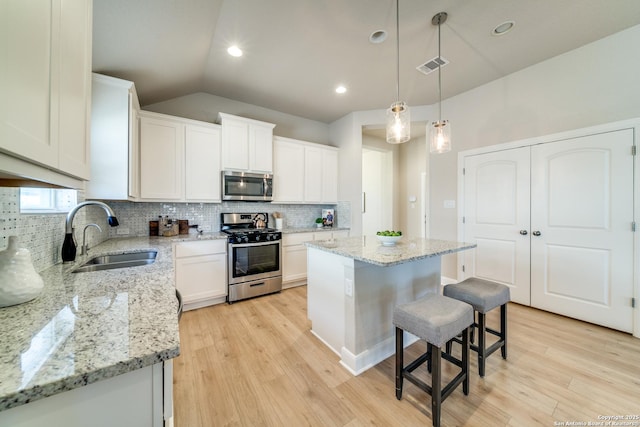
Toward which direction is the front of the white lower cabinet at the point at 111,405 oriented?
to the viewer's right

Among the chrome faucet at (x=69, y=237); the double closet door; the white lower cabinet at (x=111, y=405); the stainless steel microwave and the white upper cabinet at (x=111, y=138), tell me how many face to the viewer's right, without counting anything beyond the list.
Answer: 3

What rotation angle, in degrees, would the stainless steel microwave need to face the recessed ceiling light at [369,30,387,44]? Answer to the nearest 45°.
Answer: approximately 45° to its left

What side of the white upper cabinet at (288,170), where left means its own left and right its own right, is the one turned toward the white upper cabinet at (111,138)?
right

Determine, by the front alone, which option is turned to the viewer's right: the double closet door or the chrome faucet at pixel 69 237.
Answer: the chrome faucet

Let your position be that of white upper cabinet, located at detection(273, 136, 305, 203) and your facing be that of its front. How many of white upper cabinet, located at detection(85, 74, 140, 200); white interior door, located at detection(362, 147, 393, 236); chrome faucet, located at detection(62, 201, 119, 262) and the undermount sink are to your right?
3

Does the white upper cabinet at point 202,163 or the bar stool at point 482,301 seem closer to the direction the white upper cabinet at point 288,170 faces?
the bar stool

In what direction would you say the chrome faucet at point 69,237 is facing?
to the viewer's right

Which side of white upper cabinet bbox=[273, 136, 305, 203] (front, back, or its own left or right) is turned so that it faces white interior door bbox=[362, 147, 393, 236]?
left

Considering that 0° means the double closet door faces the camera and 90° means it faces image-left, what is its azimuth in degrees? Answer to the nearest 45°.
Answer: approximately 45°

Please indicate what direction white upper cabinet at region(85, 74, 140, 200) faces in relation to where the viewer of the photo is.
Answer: facing to the right of the viewer
